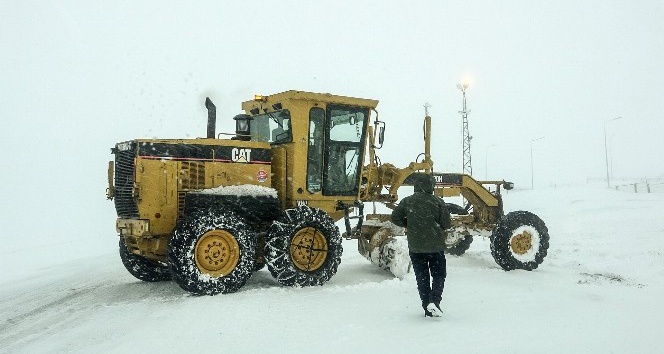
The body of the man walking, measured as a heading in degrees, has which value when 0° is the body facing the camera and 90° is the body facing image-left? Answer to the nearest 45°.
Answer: approximately 180°

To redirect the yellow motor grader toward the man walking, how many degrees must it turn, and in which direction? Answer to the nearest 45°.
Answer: approximately 90° to its right

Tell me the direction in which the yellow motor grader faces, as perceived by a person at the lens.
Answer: facing away from the viewer and to the right of the viewer
